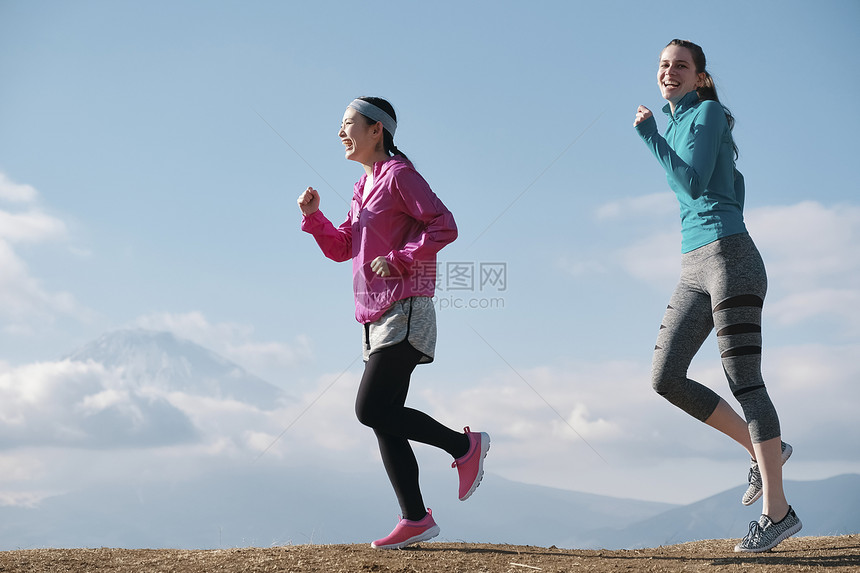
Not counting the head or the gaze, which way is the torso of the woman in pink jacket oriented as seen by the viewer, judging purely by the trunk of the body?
to the viewer's left

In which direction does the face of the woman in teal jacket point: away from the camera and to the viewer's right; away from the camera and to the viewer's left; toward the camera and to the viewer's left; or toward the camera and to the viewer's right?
toward the camera and to the viewer's left

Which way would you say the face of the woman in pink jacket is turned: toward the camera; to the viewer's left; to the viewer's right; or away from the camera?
to the viewer's left

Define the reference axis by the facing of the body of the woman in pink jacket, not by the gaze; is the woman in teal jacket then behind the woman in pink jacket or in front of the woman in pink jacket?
behind
